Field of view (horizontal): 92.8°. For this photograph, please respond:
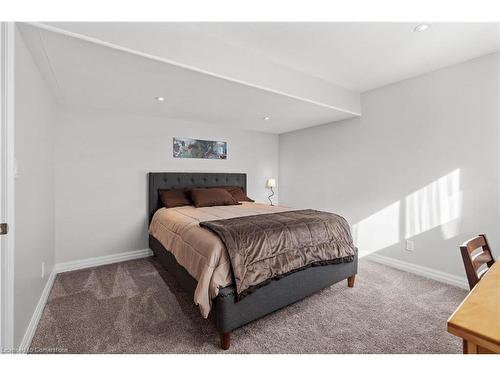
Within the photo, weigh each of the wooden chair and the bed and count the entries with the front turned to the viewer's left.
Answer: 0

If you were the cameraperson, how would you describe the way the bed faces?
facing the viewer and to the right of the viewer

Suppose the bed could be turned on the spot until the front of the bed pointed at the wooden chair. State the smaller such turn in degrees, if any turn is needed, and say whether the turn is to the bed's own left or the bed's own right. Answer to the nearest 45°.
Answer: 0° — it already faces it

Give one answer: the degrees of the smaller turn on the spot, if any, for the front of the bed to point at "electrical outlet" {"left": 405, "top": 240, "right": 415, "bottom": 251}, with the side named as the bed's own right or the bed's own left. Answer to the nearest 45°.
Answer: approximately 90° to the bed's own left
